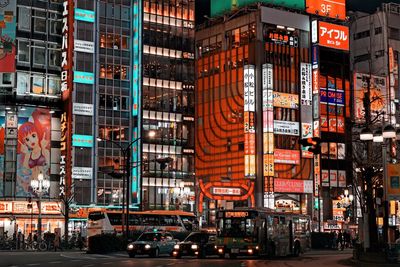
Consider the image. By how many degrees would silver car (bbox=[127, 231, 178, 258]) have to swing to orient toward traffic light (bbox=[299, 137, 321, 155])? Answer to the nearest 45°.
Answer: approximately 90° to its left

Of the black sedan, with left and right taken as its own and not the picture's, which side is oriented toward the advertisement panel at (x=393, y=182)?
left

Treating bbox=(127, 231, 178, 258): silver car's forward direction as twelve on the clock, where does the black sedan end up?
The black sedan is roughly at 8 o'clock from the silver car.

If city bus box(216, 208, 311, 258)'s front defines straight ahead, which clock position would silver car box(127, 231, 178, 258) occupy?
The silver car is roughly at 2 o'clock from the city bus.

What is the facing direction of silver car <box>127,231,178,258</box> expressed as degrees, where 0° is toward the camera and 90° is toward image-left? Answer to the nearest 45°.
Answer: approximately 45°

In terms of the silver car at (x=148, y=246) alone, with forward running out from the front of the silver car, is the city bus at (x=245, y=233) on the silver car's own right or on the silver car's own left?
on the silver car's own left

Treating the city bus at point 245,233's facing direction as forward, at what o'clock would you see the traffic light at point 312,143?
The traffic light is roughly at 10 o'clock from the city bus.
